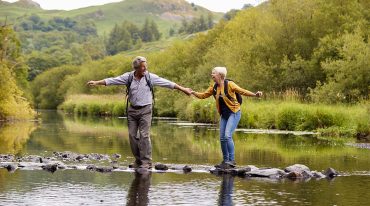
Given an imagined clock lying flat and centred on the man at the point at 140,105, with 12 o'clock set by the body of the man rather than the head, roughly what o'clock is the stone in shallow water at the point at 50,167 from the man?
The stone in shallow water is roughly at 3 o'clock from the man.

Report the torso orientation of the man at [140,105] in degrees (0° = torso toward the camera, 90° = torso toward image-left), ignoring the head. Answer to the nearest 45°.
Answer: approximately 0°

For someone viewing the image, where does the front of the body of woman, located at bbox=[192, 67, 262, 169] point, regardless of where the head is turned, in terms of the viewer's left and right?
facing the viewer and to the left of the viewer

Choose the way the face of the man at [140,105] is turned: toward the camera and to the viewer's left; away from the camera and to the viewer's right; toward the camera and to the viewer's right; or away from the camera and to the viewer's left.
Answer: toward the camera and to the viewer's right

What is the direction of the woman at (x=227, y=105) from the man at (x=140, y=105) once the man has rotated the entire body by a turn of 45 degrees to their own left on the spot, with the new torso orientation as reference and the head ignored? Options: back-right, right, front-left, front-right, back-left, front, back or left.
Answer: front-left

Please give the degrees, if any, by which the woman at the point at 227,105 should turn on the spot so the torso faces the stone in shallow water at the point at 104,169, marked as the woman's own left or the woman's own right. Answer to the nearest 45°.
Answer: approximately 45° to the woman's own right

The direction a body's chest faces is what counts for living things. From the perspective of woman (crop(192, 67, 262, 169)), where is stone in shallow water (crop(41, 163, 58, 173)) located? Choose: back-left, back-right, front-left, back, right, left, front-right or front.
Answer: front-right

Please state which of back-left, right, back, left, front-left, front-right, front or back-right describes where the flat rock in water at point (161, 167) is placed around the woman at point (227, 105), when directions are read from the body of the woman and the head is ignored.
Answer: front-right
